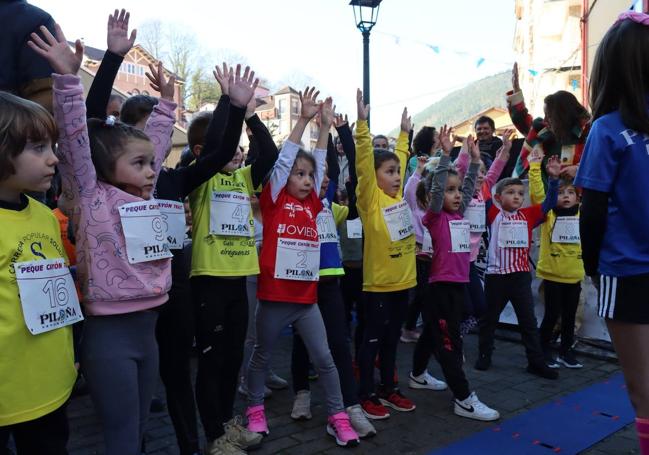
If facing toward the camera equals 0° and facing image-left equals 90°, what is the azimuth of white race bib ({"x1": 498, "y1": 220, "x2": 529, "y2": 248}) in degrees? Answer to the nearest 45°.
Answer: approximately 0°

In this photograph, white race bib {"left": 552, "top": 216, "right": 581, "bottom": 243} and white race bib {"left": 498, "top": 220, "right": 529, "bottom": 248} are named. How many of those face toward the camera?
2

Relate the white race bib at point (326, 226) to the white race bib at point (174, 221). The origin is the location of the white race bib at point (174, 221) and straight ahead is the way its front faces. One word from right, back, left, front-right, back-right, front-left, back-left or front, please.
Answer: left

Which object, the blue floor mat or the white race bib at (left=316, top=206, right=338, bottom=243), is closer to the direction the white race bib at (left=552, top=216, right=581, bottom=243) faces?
the blue floor mat

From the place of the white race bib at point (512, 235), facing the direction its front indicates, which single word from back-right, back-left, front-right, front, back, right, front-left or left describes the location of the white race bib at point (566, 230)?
back-left

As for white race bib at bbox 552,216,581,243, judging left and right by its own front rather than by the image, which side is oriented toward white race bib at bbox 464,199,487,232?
right

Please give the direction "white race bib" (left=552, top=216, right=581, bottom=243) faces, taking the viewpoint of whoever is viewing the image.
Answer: facing the viewer

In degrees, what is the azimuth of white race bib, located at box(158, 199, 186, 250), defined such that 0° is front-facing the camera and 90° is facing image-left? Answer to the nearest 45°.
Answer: approximately 315°

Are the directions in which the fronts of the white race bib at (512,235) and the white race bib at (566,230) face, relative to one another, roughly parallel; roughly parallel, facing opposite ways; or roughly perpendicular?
roughly parallel

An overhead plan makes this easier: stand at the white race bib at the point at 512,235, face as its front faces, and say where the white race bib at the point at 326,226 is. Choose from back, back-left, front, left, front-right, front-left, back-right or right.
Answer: front-right
